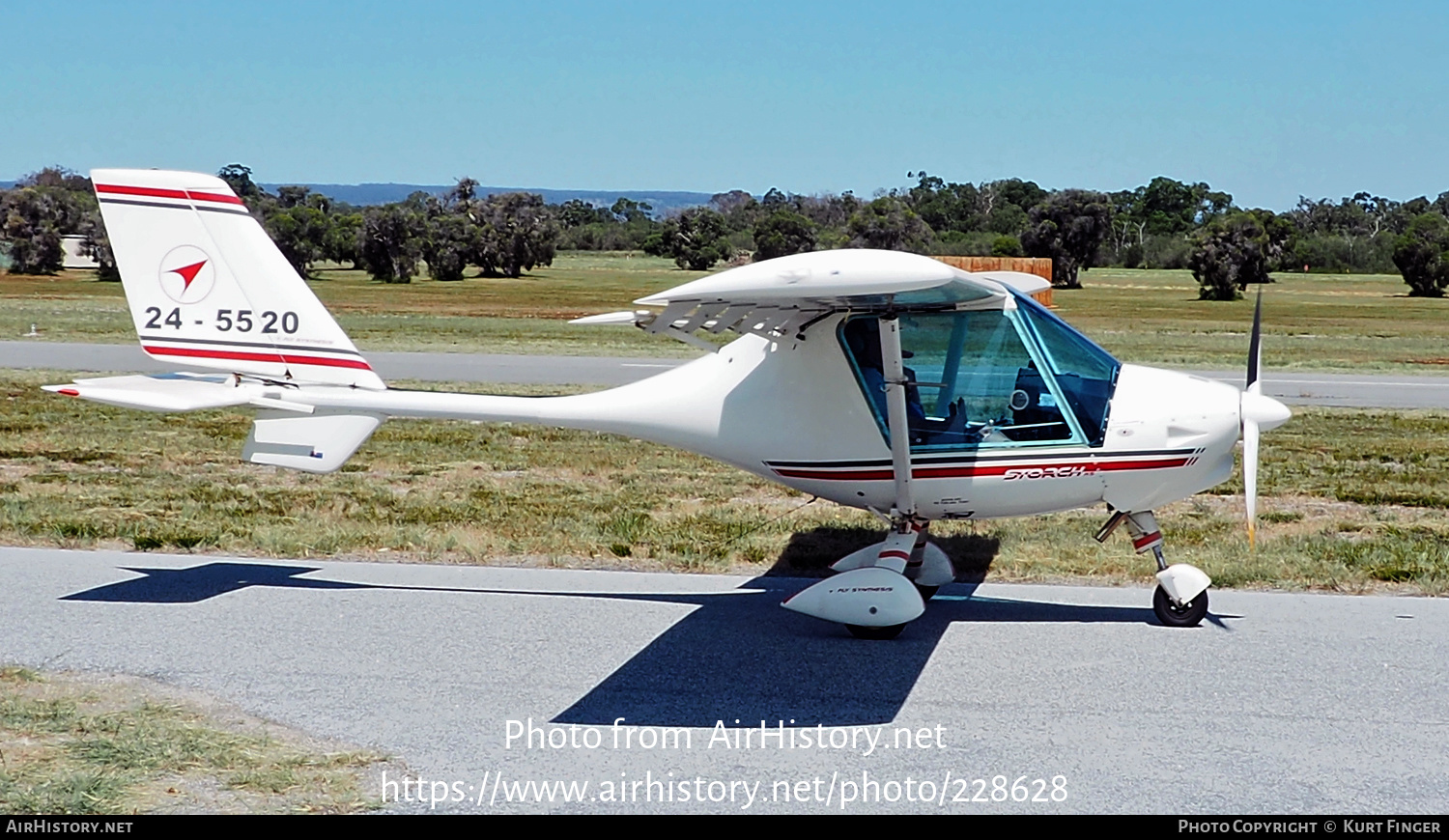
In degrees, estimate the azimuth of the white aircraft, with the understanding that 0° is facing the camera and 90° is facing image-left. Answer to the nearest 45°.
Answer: approximately 270°
